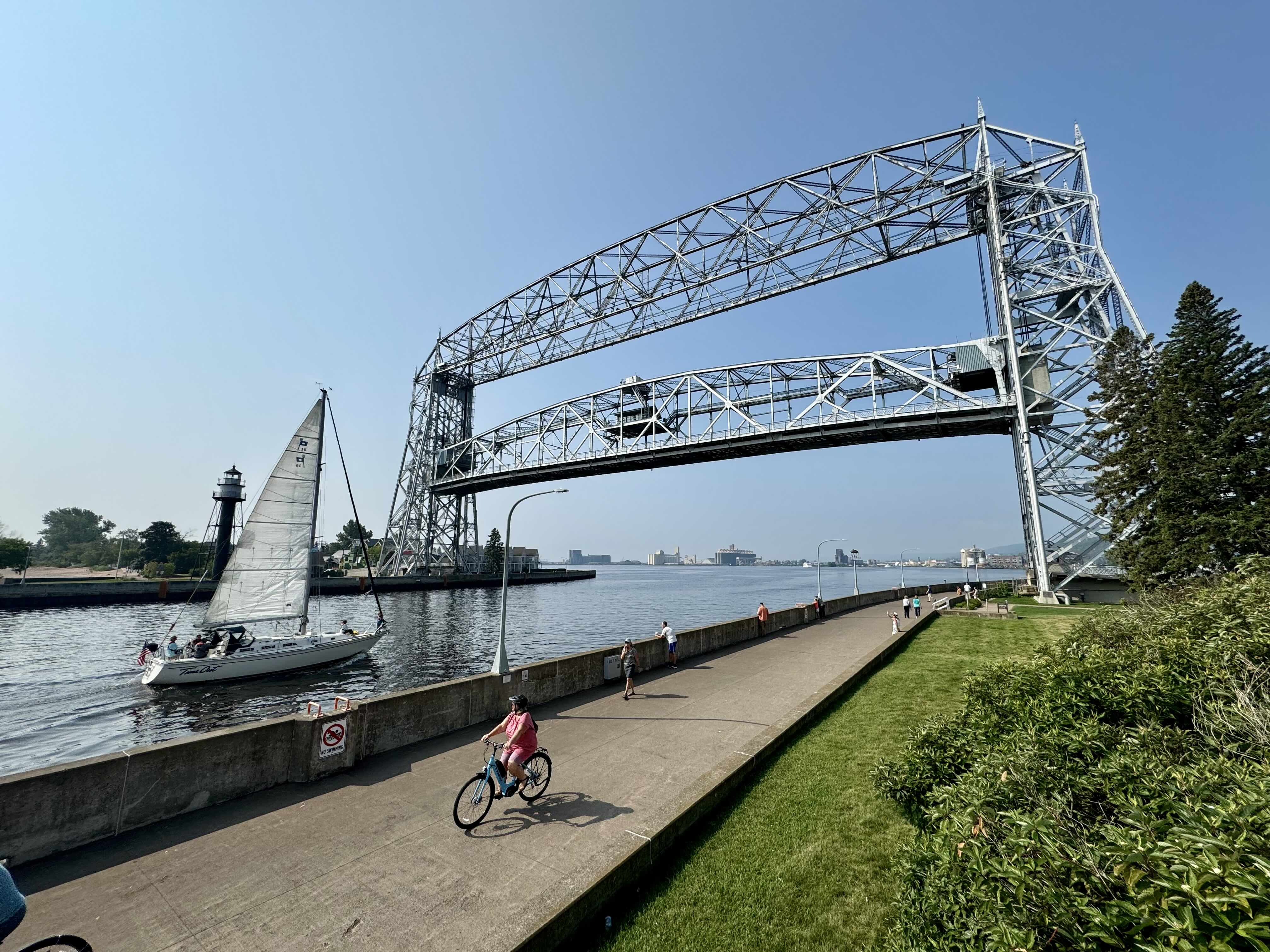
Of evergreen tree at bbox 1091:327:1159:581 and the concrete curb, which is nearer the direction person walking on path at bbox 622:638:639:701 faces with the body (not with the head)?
the concrete curb

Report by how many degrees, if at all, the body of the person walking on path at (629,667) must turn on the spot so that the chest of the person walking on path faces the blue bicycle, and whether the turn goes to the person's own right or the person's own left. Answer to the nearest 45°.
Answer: approximately 45° to the person's own left

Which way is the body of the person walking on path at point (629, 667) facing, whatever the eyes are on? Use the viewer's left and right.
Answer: facing the viewer and to the left of the viewer

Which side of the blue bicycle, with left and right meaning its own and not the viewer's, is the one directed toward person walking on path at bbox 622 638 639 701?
back

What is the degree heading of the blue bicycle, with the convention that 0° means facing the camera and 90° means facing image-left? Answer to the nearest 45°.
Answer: approximately 45°

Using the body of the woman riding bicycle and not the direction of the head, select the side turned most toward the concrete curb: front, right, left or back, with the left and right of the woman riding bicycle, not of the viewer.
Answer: left

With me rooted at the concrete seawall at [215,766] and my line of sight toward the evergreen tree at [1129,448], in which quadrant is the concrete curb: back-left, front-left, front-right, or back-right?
front-right

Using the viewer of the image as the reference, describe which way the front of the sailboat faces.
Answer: facing away from the viewer and to the right of the viewer
